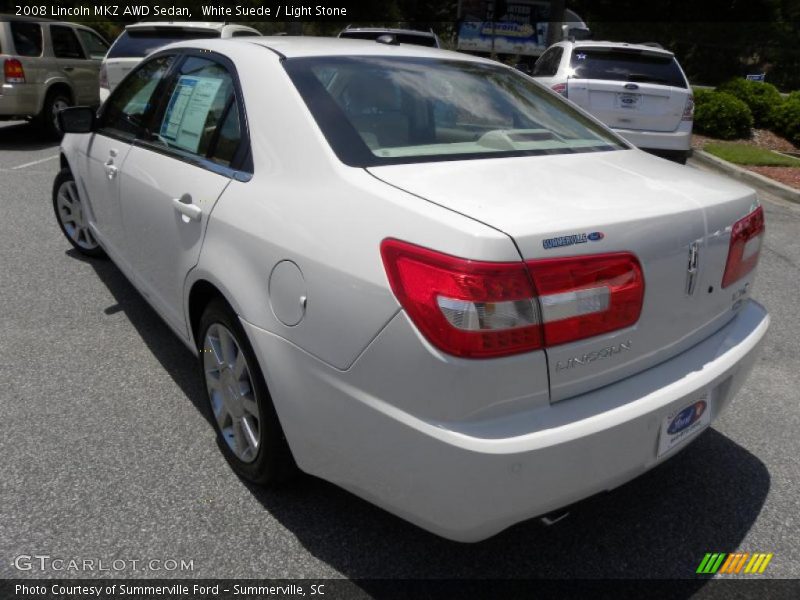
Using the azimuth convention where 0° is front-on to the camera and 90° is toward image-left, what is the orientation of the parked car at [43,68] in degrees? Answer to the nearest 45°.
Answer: approximately 225°

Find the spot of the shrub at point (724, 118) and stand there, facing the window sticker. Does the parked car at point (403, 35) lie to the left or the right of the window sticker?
right

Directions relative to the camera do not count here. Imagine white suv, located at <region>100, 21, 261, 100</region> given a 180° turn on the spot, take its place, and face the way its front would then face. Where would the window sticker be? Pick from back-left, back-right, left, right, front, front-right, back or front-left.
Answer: front-left

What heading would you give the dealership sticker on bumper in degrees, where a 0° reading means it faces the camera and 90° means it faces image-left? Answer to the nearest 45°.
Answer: approximately 315°

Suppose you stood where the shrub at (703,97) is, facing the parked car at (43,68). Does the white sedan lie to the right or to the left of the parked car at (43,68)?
left

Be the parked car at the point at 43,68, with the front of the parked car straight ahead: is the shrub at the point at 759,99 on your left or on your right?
on your right

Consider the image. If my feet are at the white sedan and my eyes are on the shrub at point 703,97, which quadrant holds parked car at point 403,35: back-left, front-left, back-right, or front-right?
front-left

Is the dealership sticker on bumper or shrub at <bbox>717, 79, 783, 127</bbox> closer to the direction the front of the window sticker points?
the dealership sticker on bumper

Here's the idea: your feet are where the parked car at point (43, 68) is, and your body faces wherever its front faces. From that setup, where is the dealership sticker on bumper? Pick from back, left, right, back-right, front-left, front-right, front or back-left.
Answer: back-right

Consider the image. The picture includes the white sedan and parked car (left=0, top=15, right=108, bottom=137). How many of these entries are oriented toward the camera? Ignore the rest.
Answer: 0

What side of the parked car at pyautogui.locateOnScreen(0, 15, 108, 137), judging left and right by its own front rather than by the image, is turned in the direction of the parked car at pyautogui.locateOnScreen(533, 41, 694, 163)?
right

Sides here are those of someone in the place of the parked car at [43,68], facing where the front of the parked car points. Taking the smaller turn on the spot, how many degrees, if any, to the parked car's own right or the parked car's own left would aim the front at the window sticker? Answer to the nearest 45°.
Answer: approximately 135° to the parked car's own right

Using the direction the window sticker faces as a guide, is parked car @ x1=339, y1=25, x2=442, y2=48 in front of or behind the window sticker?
behind

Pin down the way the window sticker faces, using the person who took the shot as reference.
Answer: facing the viewer and to the left of the viewer

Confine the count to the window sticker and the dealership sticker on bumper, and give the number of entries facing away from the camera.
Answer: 0

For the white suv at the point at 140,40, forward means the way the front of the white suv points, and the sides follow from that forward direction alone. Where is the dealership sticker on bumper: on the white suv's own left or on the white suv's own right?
on the white suv's own right

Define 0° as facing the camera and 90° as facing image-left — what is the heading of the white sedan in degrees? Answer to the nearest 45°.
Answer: approximately 135°

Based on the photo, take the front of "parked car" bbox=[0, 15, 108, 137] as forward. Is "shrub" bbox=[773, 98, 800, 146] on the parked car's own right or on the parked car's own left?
on the parked car's own right
